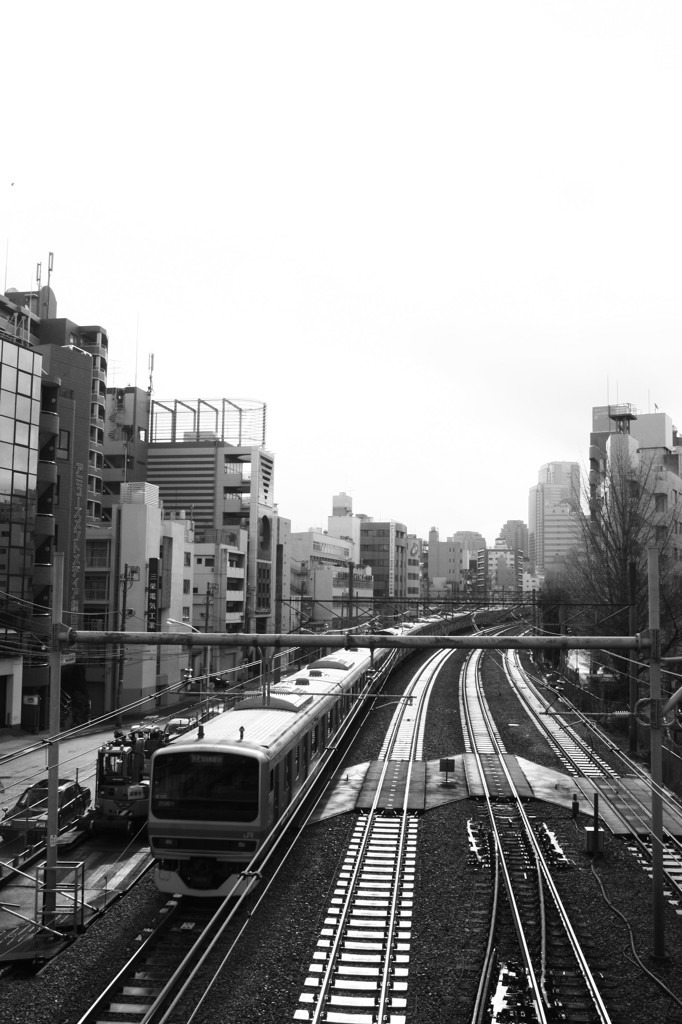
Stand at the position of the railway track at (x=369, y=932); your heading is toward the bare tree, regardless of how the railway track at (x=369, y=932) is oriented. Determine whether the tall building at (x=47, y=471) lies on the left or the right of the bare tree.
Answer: left

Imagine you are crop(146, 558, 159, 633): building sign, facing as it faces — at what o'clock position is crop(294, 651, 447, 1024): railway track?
The railway track is roughly at 12 o'clock from the building sign.

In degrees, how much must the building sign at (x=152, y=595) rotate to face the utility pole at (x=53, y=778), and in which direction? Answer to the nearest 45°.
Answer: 0° — it already faces it

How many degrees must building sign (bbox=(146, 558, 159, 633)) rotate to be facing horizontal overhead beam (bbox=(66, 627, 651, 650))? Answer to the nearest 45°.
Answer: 0° — it already faces it

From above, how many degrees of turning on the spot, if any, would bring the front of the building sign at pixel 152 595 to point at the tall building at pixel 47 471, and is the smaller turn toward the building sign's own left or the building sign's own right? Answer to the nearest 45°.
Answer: approximately 45° to the building sign's own right

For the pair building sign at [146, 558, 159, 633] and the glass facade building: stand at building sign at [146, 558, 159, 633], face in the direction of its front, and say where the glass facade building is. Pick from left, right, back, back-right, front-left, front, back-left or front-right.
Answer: front-right

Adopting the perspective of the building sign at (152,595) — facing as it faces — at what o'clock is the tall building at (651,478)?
The tall building is roughly at 9 o'clock from the building sign.

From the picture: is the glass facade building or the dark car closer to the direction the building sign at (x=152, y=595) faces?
the dark car

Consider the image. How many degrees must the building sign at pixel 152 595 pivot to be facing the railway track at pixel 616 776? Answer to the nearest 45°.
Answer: approximately 45° to its left

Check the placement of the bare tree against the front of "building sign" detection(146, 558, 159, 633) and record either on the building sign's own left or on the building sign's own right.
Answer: on the building sign's own left

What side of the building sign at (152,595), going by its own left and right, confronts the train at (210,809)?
front

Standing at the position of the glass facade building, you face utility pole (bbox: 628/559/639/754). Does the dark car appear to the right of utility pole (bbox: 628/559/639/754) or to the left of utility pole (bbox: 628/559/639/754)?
right

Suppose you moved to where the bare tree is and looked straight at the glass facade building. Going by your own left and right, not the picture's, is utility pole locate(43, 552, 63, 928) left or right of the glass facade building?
left

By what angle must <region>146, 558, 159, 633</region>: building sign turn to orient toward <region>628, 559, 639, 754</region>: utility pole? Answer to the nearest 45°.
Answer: approximately 45° to its left

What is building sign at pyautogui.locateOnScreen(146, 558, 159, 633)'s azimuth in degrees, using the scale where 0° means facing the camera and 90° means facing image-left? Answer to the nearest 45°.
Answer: approximately 0°
